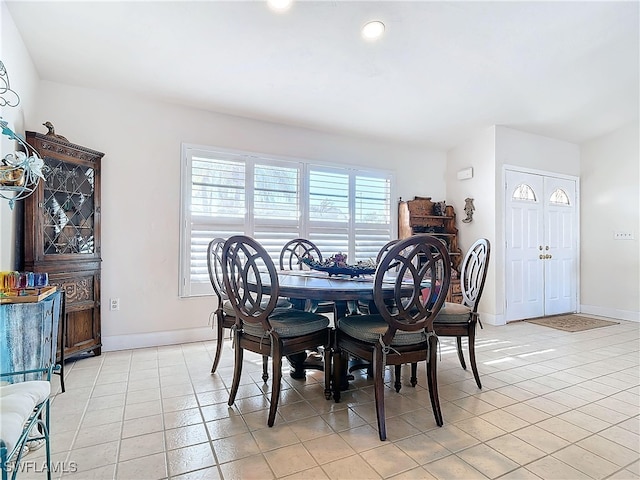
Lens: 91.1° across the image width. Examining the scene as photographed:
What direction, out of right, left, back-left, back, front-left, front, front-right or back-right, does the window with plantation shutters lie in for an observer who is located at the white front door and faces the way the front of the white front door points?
right

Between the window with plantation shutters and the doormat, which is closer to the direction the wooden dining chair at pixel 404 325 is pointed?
the window with plantation shutters

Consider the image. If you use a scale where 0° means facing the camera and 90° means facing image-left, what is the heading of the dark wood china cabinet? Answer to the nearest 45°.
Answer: approximately 315°

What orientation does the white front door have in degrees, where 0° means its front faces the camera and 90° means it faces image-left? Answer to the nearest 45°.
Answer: approximately 315°

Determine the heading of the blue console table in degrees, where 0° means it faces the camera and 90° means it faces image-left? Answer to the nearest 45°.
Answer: approximately 270°

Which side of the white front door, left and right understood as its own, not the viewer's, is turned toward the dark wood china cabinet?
right

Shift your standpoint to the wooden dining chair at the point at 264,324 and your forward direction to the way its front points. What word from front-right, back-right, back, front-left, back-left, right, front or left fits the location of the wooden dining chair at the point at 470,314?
front-right

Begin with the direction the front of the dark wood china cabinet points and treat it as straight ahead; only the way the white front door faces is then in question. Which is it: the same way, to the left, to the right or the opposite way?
to the right

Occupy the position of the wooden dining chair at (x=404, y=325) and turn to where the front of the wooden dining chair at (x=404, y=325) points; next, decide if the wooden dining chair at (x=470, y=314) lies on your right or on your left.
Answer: on your right

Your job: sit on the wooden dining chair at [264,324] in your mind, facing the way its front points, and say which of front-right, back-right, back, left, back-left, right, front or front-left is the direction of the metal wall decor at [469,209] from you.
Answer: front

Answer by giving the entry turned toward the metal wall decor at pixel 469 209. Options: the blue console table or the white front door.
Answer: the blue console table

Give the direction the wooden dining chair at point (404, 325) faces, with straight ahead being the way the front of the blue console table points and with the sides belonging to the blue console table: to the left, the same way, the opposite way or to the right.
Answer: to the left

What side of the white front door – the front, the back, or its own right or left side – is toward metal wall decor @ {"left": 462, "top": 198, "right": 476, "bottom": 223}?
right

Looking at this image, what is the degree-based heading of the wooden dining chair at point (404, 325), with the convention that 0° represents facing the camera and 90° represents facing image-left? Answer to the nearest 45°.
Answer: approximately 135°

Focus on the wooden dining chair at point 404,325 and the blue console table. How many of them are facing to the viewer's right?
1
